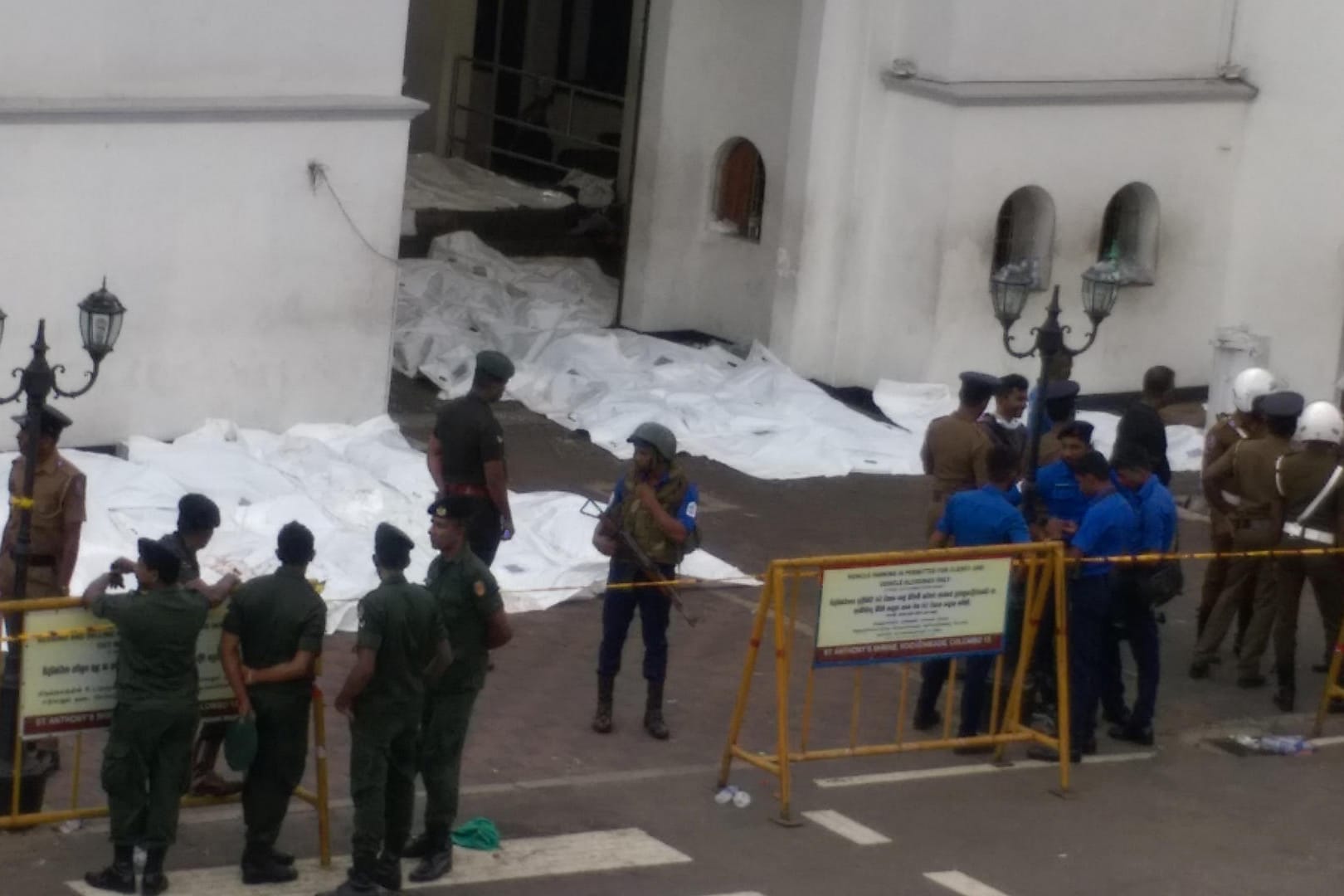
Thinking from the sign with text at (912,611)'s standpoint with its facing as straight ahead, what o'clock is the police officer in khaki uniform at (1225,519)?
The police officer in khaki uniform is roughly at 7 o'clock from the sign with text.

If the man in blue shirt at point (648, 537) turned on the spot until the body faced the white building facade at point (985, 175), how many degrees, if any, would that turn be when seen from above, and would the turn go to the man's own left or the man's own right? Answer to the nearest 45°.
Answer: approximately 180°

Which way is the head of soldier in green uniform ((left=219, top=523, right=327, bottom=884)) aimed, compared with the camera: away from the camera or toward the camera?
away from the camera

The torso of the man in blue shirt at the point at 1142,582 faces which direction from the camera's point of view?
to the viewer's left

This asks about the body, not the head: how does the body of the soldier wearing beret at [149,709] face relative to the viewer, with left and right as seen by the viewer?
facing away from the viewer and to the left of the viewer

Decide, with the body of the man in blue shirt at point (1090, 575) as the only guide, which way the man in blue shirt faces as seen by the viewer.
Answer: to the viewer's left

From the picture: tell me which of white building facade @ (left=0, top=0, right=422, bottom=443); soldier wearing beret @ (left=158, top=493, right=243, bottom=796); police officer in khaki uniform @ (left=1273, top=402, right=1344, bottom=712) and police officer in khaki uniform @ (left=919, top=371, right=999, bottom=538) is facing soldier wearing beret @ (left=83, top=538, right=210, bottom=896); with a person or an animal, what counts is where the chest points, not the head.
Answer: the white building facade

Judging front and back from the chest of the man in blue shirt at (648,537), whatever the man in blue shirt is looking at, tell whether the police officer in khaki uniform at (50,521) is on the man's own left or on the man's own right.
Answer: on the man's own right
